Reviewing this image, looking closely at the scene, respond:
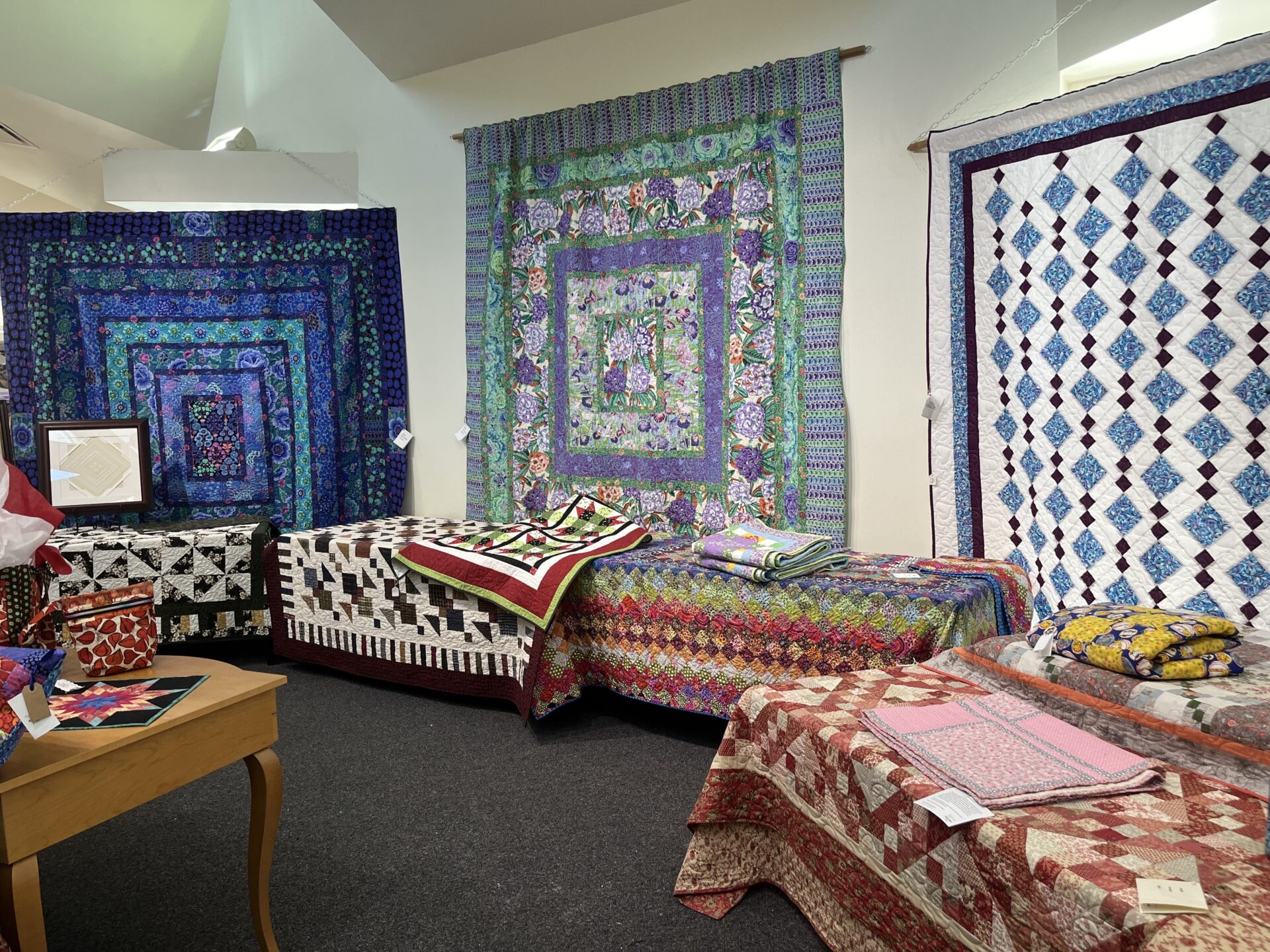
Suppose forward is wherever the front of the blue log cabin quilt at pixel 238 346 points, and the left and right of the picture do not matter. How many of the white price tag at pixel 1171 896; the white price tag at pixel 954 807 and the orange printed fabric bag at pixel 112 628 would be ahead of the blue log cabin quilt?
3

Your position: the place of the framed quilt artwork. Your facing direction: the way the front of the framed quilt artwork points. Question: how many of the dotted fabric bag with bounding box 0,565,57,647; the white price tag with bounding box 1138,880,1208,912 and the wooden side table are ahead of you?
3

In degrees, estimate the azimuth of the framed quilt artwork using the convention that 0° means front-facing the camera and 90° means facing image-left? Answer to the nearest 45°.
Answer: approximately 0°

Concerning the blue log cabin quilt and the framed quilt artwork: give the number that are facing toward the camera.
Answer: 2

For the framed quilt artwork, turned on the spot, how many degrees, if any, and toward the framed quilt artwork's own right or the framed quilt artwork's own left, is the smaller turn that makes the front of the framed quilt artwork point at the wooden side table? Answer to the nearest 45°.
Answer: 0° — it already faces it
